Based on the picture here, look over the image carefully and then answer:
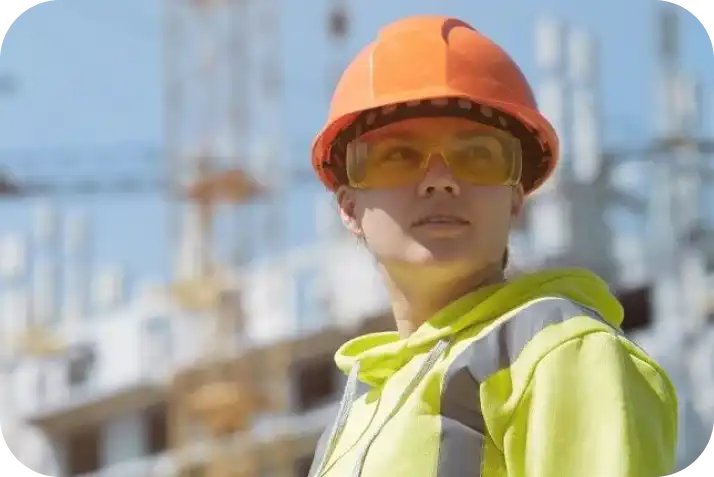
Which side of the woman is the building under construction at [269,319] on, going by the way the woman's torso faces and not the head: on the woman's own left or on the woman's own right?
on the woman's own right

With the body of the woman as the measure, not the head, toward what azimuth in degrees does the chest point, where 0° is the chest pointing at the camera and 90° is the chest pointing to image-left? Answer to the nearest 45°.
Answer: approximately 45°
